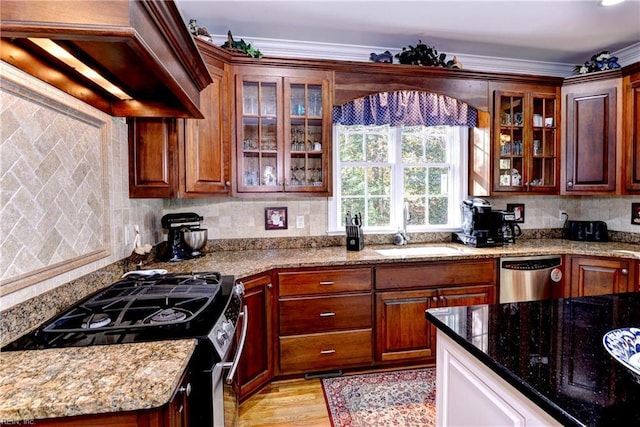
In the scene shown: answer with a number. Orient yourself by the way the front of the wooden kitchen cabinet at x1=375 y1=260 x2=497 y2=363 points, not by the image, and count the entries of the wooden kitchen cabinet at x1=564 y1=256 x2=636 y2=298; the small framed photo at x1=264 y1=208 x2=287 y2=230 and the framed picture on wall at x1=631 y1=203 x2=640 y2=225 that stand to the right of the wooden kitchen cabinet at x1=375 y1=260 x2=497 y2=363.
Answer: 1

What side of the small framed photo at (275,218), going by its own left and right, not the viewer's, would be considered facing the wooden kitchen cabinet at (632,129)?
left

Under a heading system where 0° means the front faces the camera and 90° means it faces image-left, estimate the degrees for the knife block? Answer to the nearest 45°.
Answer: approximately 0°

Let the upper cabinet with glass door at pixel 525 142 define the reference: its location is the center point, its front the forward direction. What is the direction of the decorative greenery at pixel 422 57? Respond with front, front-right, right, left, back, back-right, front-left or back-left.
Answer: front-right

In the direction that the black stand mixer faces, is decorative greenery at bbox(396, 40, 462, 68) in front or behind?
in front

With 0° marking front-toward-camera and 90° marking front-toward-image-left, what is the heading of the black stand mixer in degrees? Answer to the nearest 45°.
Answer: approximately 270°

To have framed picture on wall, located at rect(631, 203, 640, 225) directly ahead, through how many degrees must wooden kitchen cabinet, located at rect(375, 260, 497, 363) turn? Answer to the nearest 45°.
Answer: approximately 135° to its left

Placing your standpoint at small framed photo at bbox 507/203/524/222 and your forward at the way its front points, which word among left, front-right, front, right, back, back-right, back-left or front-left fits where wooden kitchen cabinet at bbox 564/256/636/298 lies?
front-left

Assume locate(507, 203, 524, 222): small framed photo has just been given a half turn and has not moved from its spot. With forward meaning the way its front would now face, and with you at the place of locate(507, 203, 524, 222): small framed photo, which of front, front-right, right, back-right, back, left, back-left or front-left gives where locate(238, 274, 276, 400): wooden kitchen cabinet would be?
back-left

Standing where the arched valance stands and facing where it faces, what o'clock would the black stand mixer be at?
The black stand mixer is roughly at 2 o'clock from the arched valance.
